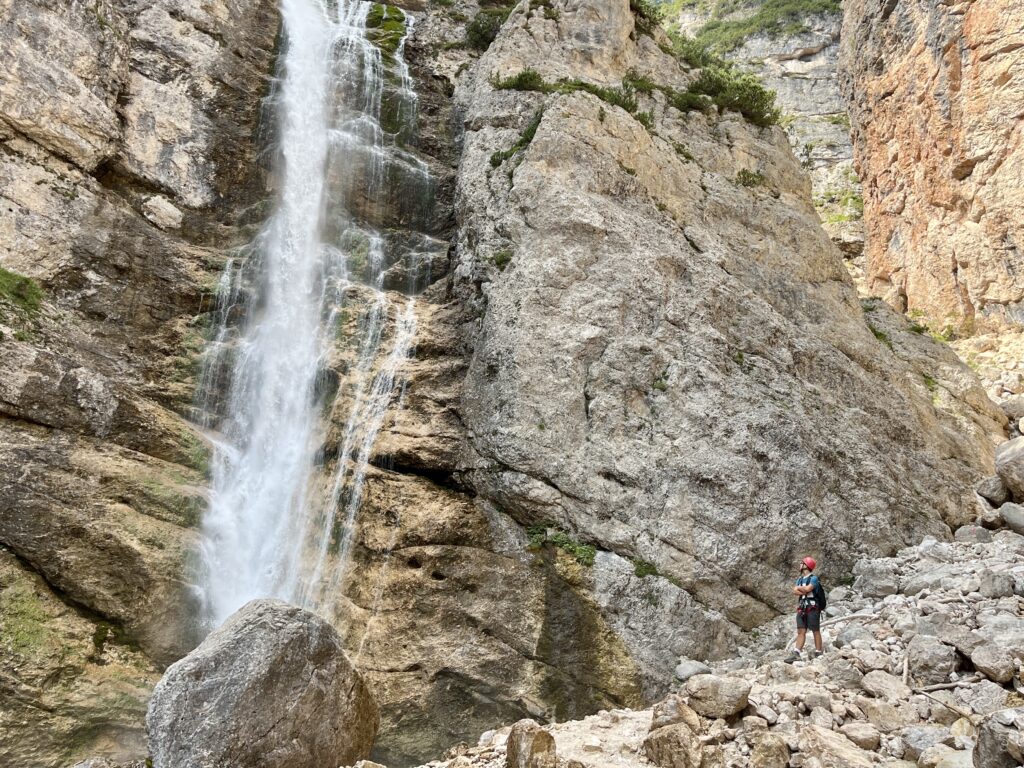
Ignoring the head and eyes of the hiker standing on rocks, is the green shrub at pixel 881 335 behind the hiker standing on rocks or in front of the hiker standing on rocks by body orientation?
behind

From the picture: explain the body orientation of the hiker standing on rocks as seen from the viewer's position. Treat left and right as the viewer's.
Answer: facing the viewer and to the left of the viewer

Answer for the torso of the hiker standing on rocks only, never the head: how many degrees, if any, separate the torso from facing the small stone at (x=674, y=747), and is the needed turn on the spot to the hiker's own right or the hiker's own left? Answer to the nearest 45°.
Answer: approximately 45° to the hiker's own left

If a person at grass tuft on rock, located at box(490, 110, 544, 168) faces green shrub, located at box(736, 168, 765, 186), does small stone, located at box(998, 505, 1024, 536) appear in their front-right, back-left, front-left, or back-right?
front-right

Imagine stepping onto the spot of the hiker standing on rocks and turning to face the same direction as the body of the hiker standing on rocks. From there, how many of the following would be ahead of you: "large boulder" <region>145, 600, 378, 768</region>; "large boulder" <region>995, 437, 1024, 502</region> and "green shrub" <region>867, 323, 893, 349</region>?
1

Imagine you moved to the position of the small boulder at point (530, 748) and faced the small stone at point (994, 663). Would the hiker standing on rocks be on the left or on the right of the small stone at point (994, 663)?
left

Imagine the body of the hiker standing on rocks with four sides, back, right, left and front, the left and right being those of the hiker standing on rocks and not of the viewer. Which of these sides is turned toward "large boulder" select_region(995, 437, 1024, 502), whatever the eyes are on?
back

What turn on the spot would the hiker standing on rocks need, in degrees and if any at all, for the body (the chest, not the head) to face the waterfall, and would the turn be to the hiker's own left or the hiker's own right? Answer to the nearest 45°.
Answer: approximately 45° to the hiker's own right

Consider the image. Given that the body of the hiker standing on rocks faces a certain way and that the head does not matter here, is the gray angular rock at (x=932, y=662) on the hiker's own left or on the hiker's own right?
on the hiker's own left

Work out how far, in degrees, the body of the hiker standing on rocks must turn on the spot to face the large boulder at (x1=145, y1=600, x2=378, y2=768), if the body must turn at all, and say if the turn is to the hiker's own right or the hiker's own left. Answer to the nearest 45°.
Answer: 0° — they already face it

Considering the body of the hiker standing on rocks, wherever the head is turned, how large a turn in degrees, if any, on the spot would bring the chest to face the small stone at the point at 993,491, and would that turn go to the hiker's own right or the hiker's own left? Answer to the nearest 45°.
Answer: approximately 180°
